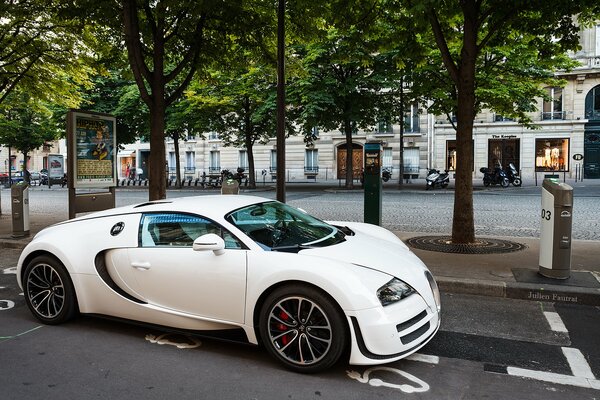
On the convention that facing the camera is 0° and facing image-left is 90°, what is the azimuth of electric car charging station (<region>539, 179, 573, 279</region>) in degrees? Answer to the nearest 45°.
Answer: approximately 315°

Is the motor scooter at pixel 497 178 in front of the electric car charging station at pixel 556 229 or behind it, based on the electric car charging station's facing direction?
behind

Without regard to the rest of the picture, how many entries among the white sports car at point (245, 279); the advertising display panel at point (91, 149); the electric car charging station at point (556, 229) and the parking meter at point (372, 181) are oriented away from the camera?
0

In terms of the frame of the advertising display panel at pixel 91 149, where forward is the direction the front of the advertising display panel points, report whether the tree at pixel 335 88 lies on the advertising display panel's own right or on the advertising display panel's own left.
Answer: on the advertising display panel's own left

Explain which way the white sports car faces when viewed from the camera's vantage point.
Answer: facing the viewer and to the right of the viewer

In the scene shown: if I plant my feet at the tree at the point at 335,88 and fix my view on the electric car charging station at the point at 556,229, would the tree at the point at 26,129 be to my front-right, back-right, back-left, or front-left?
back-right

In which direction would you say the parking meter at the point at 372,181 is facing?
toward the camera

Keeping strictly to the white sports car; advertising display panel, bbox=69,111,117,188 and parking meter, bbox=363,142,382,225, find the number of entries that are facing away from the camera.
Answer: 0

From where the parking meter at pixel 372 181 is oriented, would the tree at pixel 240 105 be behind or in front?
behind

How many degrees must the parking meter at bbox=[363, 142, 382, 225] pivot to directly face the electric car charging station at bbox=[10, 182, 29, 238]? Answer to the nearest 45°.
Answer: approximately 90° to its right

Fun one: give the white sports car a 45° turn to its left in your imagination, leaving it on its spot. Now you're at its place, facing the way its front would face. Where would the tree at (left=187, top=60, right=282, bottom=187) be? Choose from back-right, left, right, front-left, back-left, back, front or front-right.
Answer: left
